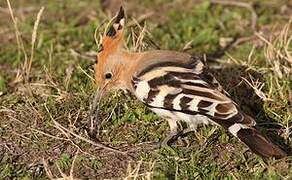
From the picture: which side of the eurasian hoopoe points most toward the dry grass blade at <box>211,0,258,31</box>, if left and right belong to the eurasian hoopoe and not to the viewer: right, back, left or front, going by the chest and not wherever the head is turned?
right

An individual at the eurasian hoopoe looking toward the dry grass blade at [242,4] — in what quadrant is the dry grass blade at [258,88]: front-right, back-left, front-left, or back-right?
front-right

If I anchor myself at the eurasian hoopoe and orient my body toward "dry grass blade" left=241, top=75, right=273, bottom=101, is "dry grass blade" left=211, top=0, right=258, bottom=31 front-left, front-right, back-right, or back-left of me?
front-left

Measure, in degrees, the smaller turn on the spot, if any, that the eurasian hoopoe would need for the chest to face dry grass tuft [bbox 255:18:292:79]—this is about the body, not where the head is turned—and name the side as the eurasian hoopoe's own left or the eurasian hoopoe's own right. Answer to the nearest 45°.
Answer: approximately 135° to the eurasian hoopoe's own right

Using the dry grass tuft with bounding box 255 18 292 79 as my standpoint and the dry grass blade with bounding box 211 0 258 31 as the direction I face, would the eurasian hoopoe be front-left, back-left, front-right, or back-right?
back-left

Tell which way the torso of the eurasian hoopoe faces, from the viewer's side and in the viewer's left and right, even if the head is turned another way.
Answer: facing to the left of the viewer

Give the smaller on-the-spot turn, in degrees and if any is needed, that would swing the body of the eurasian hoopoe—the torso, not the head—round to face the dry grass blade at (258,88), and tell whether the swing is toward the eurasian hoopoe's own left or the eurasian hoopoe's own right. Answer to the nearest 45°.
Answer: approximately 135° to the eurasian hoopoe's own right

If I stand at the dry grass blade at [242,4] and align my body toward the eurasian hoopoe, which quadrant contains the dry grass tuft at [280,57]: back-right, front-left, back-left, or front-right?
front-left

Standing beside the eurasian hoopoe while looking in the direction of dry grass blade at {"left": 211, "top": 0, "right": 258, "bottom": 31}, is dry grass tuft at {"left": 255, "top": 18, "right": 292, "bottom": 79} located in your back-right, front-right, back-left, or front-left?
front-right
